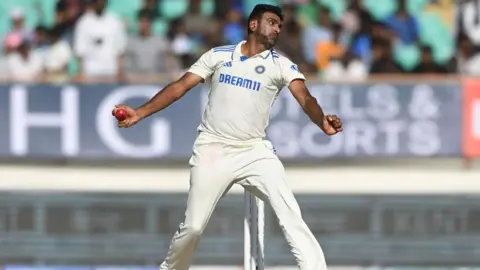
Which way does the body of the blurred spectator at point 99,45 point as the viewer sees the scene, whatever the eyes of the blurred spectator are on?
toward the camera

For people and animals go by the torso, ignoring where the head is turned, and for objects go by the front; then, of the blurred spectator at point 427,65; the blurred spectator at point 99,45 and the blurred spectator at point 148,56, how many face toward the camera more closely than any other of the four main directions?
3

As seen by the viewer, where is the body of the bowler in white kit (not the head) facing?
toward the camera

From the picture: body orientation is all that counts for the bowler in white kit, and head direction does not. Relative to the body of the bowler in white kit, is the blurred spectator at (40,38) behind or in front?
behind

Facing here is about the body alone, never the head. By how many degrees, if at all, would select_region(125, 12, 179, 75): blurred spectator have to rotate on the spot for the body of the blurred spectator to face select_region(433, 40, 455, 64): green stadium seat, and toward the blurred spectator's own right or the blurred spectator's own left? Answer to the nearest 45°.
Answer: approximately 90° to the blurred spectator's own left

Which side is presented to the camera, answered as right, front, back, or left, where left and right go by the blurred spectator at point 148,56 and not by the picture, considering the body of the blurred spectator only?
front

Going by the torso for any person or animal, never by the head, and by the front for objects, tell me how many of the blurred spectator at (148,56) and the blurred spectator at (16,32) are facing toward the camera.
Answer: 2

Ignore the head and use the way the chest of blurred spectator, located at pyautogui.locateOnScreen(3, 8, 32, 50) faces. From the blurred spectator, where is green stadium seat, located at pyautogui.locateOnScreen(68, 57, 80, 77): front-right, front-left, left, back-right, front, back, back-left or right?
front-left

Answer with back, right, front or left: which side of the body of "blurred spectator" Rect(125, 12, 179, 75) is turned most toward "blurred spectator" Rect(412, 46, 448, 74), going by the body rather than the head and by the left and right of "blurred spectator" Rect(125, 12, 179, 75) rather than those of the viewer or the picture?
left

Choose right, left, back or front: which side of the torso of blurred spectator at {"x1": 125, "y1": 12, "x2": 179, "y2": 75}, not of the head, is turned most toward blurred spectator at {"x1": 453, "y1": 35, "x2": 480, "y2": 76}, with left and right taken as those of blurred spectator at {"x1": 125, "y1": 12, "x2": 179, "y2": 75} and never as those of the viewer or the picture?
left
